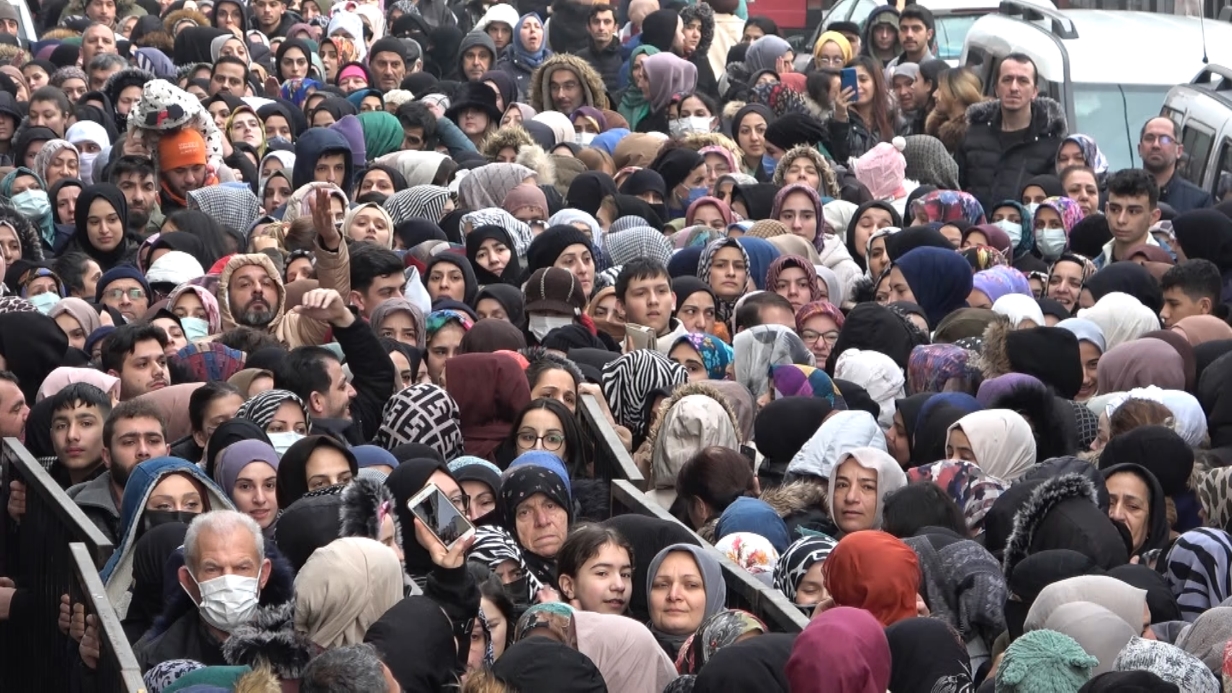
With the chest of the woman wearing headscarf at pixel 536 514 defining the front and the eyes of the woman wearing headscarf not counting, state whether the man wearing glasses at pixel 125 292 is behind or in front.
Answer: behind

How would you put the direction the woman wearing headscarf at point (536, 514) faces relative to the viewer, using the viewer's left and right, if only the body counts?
facing the viewer

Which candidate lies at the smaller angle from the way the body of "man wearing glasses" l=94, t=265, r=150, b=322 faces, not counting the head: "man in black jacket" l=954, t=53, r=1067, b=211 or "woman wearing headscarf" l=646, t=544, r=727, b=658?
the woman wearing headscarf

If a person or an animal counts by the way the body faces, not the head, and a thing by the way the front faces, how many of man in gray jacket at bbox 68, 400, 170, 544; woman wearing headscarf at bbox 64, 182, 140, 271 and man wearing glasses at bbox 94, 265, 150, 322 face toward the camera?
3

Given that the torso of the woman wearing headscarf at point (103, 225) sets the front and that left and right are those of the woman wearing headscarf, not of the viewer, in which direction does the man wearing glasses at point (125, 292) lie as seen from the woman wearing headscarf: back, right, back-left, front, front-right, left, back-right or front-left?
front

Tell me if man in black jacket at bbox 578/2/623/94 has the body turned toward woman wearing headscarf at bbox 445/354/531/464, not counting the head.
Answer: yes

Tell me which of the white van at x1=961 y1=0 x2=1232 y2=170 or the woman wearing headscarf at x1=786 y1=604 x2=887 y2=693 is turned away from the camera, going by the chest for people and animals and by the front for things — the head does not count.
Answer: the woman wearing headscarf

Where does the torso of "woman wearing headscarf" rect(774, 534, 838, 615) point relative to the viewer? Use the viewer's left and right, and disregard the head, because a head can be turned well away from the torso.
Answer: facing the viewer and to the right of the viewer
